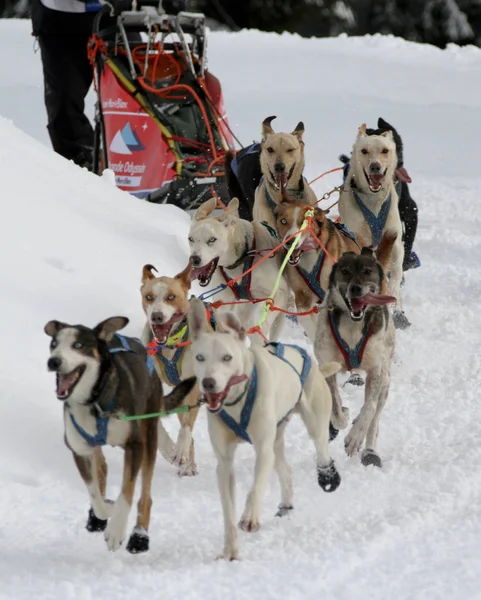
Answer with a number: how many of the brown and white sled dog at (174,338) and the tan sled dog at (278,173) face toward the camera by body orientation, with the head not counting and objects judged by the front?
2

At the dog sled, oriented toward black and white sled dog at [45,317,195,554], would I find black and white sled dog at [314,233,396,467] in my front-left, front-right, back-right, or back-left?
front-left

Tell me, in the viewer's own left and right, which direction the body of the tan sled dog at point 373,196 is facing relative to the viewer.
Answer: facing the viewer

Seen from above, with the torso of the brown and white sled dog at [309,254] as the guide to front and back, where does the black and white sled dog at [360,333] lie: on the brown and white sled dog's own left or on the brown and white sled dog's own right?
on the brown and white sled dog's own left

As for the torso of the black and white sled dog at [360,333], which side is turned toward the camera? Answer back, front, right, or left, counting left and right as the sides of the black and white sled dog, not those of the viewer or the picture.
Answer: front

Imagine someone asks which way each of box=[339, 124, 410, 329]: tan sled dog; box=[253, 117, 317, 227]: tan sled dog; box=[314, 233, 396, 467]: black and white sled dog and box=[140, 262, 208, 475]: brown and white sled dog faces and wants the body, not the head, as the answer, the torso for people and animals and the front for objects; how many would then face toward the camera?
4

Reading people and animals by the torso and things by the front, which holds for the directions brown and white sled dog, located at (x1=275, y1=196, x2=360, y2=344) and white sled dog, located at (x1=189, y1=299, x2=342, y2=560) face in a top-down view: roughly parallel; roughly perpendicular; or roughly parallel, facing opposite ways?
roughly parallel

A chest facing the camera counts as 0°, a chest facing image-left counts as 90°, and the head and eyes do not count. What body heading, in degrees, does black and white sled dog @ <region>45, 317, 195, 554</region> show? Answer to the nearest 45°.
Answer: approximately 45°

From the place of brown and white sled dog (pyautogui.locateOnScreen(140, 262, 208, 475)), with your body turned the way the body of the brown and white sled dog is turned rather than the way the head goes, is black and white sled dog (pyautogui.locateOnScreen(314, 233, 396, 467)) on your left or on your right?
on your left

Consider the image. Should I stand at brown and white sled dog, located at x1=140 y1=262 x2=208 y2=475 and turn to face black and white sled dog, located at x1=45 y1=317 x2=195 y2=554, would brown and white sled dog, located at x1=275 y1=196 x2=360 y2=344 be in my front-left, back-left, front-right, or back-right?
back-left

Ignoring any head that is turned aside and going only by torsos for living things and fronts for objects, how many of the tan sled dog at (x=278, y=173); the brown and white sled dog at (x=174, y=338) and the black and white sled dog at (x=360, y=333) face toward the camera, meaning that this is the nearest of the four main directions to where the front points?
3

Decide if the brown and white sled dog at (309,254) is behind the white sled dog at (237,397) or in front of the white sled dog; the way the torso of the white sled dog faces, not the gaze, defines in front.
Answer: behind

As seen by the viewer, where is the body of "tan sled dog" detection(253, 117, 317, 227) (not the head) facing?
toward the camera
